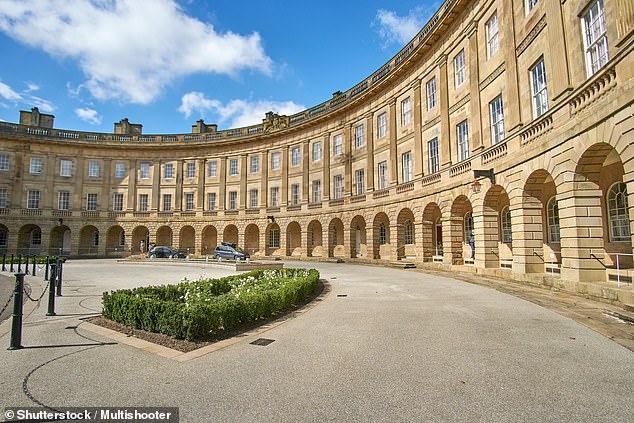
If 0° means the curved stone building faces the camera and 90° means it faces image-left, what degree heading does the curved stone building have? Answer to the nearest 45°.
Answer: approximately 45°

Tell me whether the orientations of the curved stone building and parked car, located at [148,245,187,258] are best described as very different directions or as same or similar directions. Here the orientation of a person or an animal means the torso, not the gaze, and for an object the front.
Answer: very different directions

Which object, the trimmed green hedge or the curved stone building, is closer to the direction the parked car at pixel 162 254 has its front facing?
the curved stone building

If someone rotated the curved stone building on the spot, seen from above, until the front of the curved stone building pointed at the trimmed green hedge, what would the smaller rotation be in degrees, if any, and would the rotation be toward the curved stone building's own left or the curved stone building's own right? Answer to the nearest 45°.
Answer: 0° — it already faces it

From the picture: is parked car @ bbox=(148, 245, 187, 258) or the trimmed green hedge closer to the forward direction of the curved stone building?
the trimmed green hedge

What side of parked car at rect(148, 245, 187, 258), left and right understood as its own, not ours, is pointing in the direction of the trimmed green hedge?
right
